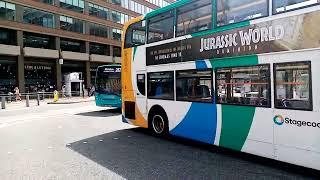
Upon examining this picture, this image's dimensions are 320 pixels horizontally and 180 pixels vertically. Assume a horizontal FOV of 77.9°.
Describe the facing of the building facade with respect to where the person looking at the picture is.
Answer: facing the viewer and to the right of the viewer

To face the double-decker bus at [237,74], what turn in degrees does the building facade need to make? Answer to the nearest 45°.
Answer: approximately 45° to its right

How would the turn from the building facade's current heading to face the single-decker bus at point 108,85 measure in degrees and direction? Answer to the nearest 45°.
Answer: approximately 45° to its right
